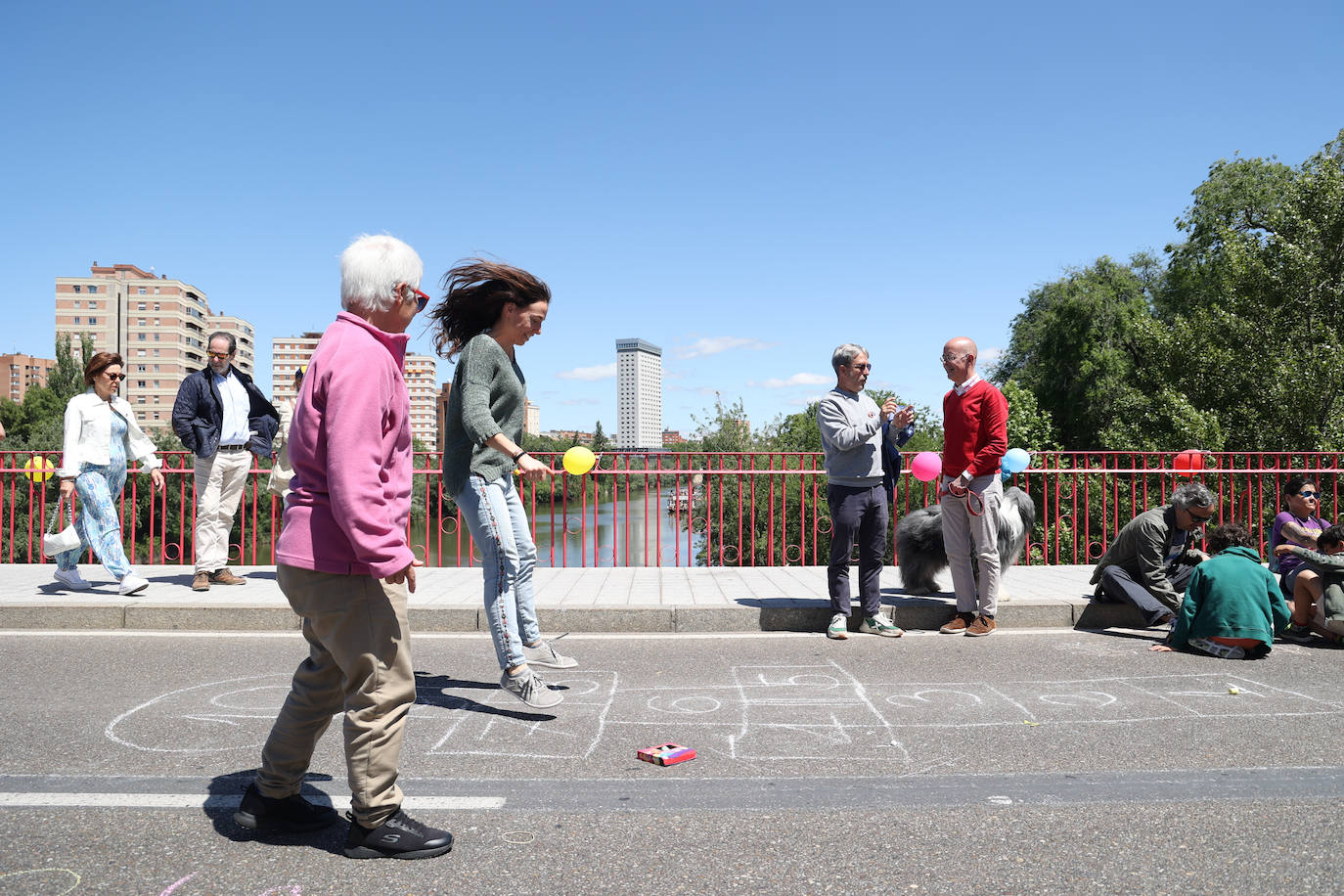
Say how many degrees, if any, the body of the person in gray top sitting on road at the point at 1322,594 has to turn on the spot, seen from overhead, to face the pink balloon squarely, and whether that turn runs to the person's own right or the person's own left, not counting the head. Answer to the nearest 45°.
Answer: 0° — they already face it

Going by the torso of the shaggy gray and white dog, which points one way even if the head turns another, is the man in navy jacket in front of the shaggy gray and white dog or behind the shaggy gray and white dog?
behind

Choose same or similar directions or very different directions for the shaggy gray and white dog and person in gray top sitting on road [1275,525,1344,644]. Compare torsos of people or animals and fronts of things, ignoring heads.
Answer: very different directions

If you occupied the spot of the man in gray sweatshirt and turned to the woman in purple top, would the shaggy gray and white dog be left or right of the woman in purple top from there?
left

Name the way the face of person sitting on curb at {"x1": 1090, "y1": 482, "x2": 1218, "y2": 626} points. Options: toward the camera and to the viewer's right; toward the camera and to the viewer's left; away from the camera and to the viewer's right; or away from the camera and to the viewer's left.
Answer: toward the camera and to the viewer's right

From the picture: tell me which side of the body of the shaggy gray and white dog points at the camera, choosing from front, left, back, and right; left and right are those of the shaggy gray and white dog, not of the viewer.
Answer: right

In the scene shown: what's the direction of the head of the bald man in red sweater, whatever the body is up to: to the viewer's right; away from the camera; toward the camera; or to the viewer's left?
to the viewer's left
